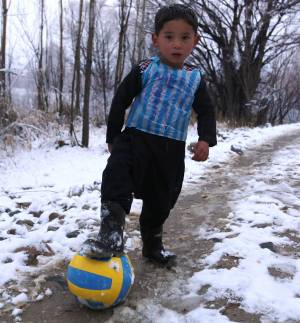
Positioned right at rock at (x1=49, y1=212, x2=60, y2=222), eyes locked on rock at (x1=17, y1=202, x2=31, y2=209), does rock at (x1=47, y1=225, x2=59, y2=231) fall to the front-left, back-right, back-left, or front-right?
back-left

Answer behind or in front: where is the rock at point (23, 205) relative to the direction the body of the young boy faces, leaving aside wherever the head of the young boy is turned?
behind

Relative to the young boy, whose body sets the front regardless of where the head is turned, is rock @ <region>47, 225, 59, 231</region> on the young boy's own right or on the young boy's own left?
on the young boy's own right

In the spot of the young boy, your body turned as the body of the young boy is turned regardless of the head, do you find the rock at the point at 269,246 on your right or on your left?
on your left

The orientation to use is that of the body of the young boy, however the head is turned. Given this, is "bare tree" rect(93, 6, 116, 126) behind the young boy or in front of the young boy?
behind

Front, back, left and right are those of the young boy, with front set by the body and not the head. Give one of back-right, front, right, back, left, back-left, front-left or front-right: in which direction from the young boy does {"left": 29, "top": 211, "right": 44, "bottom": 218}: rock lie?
back-right

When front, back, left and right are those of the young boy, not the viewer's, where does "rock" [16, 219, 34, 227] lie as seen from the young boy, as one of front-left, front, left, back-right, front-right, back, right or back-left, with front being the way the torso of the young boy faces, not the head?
back-right

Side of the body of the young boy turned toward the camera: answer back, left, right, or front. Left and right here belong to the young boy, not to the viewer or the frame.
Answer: front

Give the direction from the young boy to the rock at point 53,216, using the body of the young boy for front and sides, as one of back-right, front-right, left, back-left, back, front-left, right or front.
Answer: back-right
